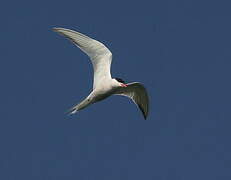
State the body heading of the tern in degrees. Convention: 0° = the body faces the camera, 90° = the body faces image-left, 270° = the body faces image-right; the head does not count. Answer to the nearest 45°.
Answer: approximately 315°
